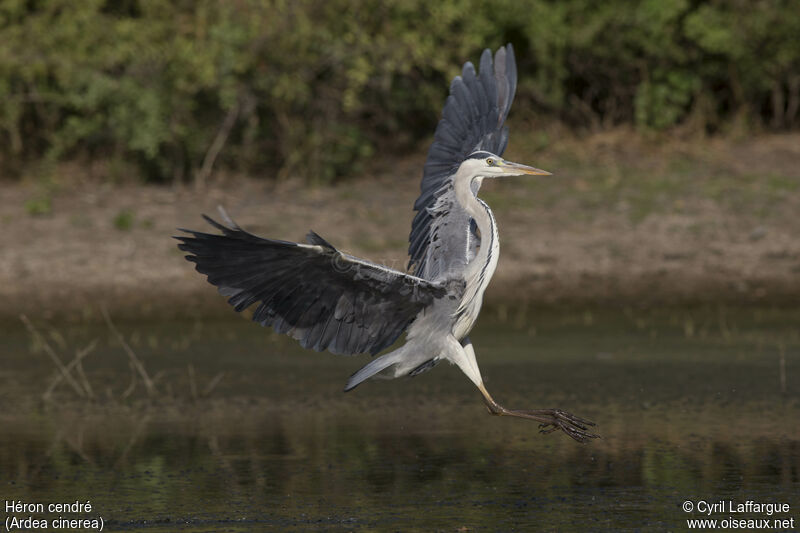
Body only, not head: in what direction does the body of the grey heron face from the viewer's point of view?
to the viewer's right
